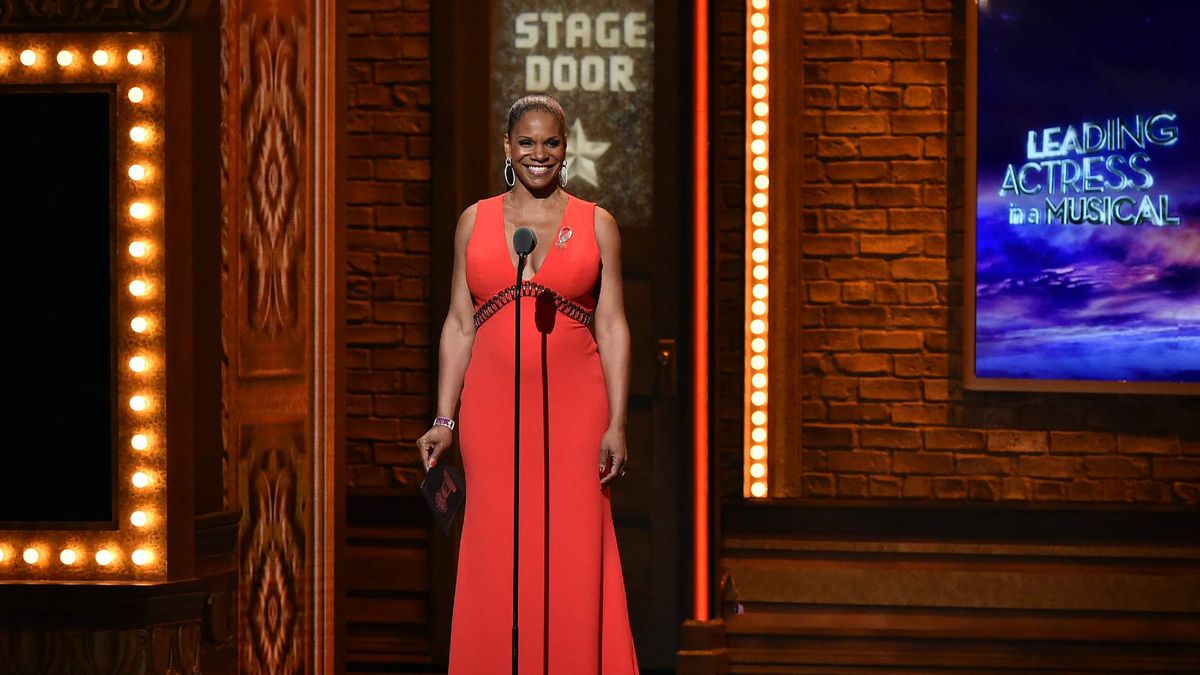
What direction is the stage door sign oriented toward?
toward the camera

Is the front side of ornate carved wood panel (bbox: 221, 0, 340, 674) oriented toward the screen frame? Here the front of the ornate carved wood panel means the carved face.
no

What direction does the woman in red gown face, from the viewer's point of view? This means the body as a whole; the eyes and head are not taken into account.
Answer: toward the camera

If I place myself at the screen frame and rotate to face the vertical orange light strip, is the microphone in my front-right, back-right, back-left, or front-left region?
front-left

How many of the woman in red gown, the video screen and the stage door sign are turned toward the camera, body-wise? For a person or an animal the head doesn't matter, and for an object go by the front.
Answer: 3

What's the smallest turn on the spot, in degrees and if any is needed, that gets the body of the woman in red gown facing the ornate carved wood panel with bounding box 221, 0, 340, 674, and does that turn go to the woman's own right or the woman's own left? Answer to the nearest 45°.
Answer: approximately 135° to the woman's own right

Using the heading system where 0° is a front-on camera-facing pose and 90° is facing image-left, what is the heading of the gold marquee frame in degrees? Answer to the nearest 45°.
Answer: approximately 0°

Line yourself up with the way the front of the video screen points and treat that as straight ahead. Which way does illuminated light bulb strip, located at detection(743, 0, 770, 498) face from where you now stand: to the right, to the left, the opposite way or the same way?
the same way

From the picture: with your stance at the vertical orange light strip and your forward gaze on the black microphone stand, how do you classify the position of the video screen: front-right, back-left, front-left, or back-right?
back-left

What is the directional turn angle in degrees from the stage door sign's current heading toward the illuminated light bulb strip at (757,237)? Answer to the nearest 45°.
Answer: approximately 90° to its left

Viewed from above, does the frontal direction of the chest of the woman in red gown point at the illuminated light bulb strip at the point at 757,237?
no

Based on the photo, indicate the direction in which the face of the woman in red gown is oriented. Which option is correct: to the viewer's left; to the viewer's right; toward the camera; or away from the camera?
toward the camera

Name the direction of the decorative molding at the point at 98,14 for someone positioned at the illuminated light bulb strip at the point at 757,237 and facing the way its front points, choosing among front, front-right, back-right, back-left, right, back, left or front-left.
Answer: front-right

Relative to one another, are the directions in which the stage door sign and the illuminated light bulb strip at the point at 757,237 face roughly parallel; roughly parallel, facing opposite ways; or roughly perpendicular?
roughly parallel

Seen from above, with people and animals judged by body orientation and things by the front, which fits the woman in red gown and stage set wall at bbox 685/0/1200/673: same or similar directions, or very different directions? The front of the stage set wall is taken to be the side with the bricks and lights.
same or similar directions

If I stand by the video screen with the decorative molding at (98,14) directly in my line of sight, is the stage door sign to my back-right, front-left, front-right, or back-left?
front-right

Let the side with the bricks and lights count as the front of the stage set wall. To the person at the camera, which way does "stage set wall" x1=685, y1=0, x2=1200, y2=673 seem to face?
facing the viewer
